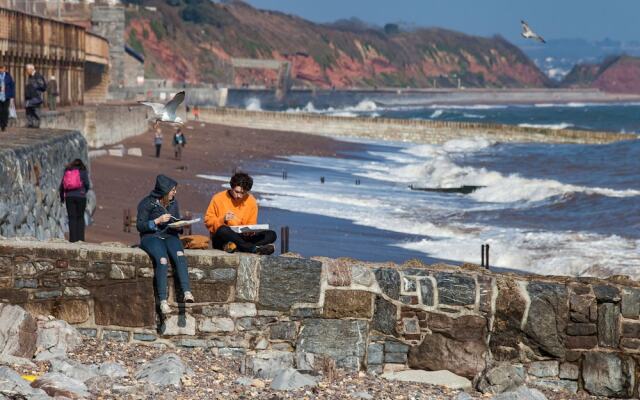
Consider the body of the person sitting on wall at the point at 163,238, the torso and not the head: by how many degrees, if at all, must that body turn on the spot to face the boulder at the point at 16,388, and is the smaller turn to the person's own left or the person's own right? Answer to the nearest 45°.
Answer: approximately 90° to the person's own right

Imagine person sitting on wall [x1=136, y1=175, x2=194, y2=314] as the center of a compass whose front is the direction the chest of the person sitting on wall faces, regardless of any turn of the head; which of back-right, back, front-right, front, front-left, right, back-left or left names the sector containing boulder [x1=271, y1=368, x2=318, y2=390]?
front

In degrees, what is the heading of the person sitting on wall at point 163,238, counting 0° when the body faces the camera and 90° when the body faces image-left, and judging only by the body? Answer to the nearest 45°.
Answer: approximately 315°

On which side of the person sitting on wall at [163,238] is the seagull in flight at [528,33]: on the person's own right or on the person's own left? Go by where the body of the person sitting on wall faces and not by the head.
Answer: on the person's own left
